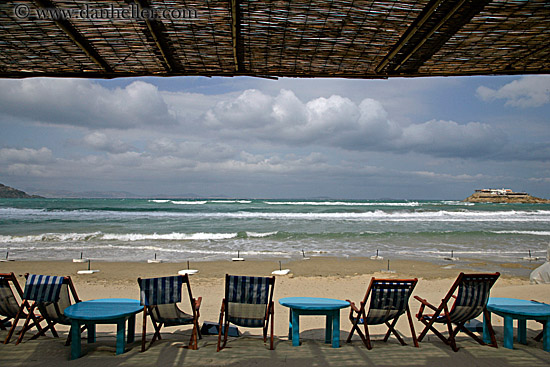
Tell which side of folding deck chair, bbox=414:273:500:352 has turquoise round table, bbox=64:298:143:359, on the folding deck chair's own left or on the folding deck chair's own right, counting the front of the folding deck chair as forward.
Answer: on the folding deck chair's own left

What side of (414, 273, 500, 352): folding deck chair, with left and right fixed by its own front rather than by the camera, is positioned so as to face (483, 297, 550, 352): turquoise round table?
right

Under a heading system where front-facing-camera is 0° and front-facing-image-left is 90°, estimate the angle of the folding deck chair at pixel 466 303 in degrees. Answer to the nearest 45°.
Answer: approximately 135°

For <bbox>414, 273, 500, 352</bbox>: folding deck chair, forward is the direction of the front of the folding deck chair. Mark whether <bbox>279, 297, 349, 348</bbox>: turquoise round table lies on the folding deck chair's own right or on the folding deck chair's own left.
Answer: on the folding deck chair's own left
